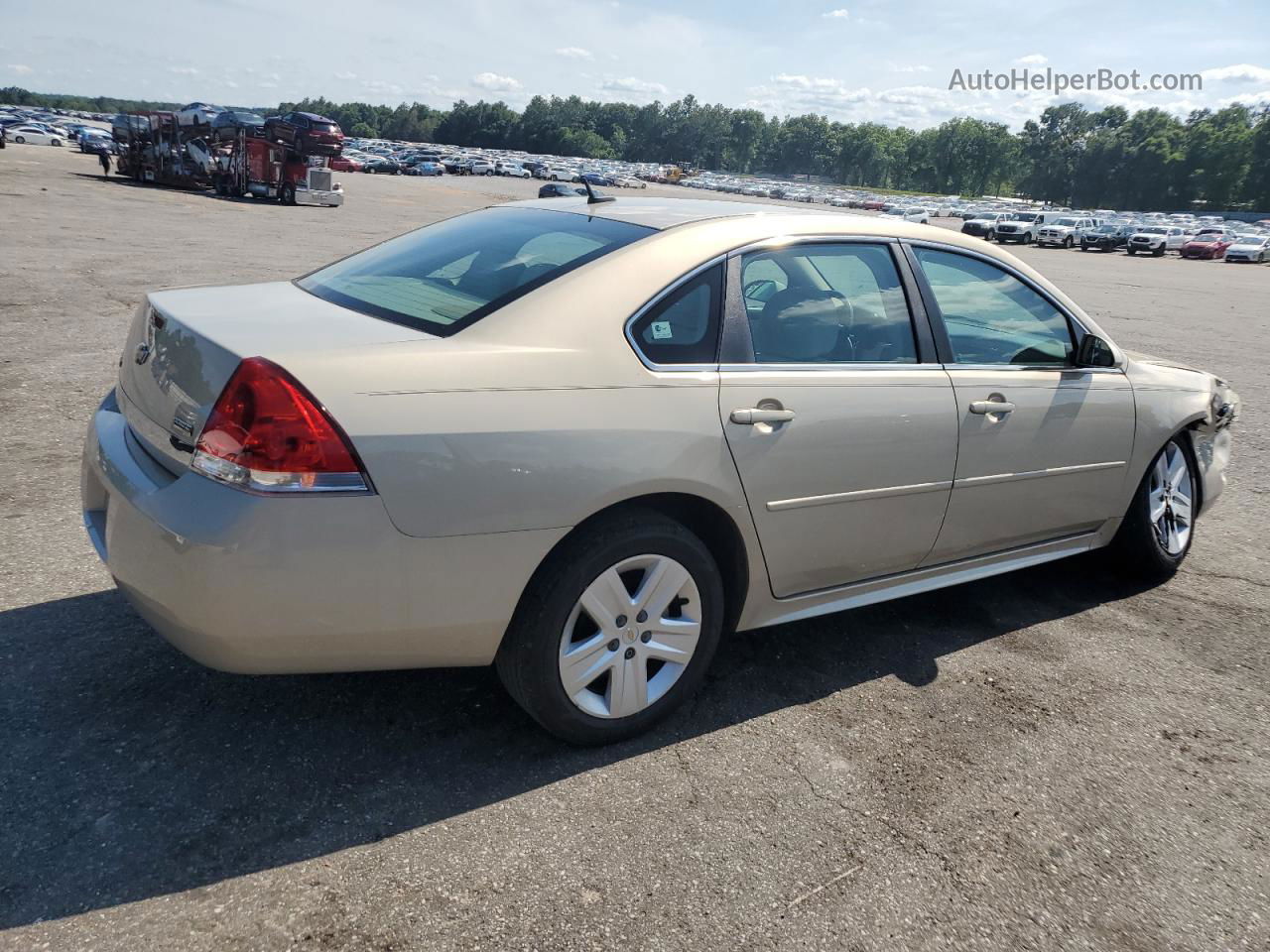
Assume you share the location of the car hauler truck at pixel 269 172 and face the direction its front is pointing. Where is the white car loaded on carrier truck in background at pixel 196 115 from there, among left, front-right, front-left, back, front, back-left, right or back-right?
back

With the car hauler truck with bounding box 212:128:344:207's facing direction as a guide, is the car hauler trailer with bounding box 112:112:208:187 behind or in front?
behind
